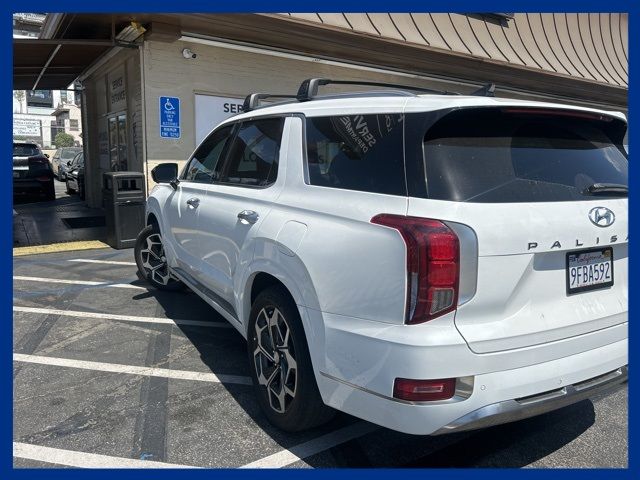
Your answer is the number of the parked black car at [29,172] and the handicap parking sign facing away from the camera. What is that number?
1

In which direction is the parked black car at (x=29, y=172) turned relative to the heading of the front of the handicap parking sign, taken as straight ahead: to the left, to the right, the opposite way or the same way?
the opposite way

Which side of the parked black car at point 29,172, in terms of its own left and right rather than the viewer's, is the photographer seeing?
back

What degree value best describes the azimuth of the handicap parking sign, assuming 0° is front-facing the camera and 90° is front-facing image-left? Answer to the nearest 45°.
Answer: approximately 0°

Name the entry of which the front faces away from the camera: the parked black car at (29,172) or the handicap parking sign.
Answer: the parked black car

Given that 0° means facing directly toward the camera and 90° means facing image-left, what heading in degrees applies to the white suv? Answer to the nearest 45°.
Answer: approximately 135°

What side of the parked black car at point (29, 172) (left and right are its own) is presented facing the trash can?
back

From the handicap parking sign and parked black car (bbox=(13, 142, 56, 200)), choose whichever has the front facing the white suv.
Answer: the handicap parking sign

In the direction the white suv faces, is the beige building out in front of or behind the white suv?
in front

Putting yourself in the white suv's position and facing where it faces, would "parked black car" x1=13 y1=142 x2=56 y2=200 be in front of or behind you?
in front

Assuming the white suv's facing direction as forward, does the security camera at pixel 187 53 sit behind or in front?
in front
